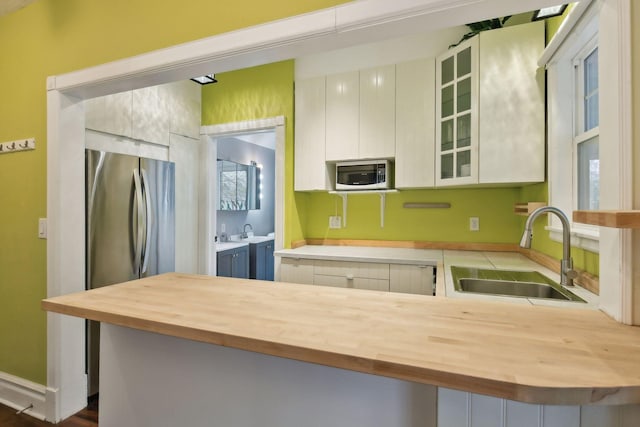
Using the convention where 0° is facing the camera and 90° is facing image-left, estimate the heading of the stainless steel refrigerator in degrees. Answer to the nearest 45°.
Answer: approximately 315°

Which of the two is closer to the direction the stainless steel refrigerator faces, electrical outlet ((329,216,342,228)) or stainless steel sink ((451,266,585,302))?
the stainless steel sink

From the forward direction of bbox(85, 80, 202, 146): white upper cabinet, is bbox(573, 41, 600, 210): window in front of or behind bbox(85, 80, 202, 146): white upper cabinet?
in front

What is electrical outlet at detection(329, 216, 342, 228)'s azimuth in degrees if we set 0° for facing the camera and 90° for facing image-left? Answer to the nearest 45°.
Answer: approximately 0°

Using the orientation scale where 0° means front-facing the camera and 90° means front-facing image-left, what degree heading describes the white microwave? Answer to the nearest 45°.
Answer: approximately 0°

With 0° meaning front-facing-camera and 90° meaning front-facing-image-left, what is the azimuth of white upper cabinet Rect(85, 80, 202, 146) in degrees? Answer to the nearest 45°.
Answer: approximately 315°

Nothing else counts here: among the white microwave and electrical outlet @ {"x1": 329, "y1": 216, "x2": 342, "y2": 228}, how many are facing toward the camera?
2

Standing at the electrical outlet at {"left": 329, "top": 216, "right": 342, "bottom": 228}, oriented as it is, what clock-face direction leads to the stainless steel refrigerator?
The stainless steel refrigerator is roughly at 2 o'clock from the electrical outlet.
